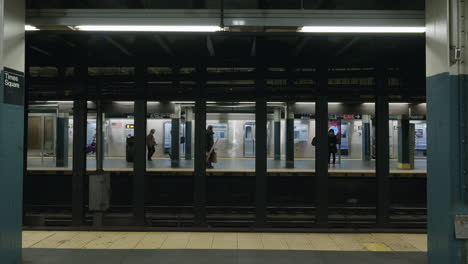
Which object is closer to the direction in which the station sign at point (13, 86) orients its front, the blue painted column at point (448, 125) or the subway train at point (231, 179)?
the blue painted column

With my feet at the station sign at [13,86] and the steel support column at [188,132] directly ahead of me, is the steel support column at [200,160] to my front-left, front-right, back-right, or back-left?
front-right

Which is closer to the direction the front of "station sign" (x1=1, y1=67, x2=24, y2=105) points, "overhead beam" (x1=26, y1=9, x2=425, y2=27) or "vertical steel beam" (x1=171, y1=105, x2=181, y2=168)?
the overhead beam

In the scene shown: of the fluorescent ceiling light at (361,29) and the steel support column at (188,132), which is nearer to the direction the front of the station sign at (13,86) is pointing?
the fluorescent ceiling light

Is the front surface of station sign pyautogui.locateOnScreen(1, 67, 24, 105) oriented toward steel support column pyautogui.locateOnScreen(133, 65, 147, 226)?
no

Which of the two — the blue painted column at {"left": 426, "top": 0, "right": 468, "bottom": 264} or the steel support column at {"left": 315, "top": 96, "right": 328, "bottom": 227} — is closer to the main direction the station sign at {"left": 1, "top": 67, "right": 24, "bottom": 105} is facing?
the blue painted column

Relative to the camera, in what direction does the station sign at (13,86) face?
facing the viewer and to the right of the viewer

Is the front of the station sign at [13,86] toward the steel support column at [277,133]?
no

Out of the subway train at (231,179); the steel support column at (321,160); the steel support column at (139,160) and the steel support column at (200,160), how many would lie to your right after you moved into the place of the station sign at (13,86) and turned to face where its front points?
0

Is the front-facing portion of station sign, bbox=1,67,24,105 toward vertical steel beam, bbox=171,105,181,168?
no

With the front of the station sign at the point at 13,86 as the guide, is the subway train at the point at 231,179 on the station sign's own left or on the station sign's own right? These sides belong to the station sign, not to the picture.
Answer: on the station sign's own left

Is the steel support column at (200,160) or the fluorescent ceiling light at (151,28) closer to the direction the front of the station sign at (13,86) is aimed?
the fluorescent ceiling light

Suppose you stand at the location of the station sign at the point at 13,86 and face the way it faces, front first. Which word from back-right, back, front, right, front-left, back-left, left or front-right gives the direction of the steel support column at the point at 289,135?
left

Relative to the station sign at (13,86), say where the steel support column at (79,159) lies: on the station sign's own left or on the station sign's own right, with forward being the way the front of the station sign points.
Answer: on the station sign's own left
